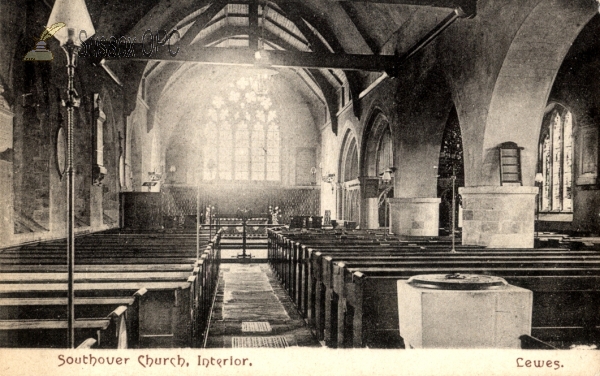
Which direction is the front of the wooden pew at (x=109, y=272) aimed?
away from the camera

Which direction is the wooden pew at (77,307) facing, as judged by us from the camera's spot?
facing away from the viewer

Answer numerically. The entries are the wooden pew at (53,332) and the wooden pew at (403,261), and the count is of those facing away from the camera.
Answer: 2

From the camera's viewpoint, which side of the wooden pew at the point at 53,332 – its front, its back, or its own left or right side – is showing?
back

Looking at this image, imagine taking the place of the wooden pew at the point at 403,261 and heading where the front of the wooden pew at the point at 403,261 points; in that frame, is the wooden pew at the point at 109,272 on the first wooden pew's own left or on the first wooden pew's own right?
on the first wooden pew's own left

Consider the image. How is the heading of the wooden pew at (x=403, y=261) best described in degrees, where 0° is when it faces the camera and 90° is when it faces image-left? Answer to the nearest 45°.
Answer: approximately 180°

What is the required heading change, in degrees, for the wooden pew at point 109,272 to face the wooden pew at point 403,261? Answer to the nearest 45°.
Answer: approximately 90° to its right
